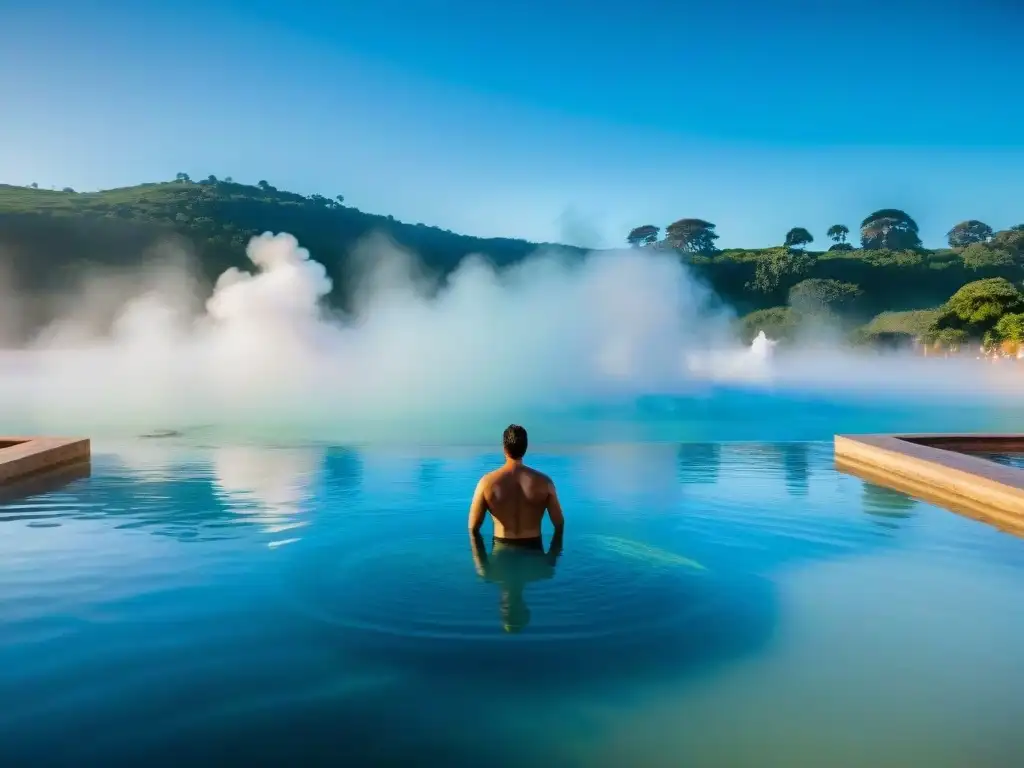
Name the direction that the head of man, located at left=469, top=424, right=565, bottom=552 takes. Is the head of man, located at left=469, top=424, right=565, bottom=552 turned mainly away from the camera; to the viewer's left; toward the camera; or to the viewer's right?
away from the camera

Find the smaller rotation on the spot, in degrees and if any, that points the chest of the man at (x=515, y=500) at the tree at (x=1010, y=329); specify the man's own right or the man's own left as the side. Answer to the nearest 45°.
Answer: approximately 45° to the man's own right

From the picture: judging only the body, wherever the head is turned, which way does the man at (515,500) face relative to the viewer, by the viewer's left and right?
facing away from the viewer

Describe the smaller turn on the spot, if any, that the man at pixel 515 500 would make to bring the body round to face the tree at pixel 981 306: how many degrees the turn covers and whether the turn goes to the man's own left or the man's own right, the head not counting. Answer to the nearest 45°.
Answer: approximately 45° to the man's own right
